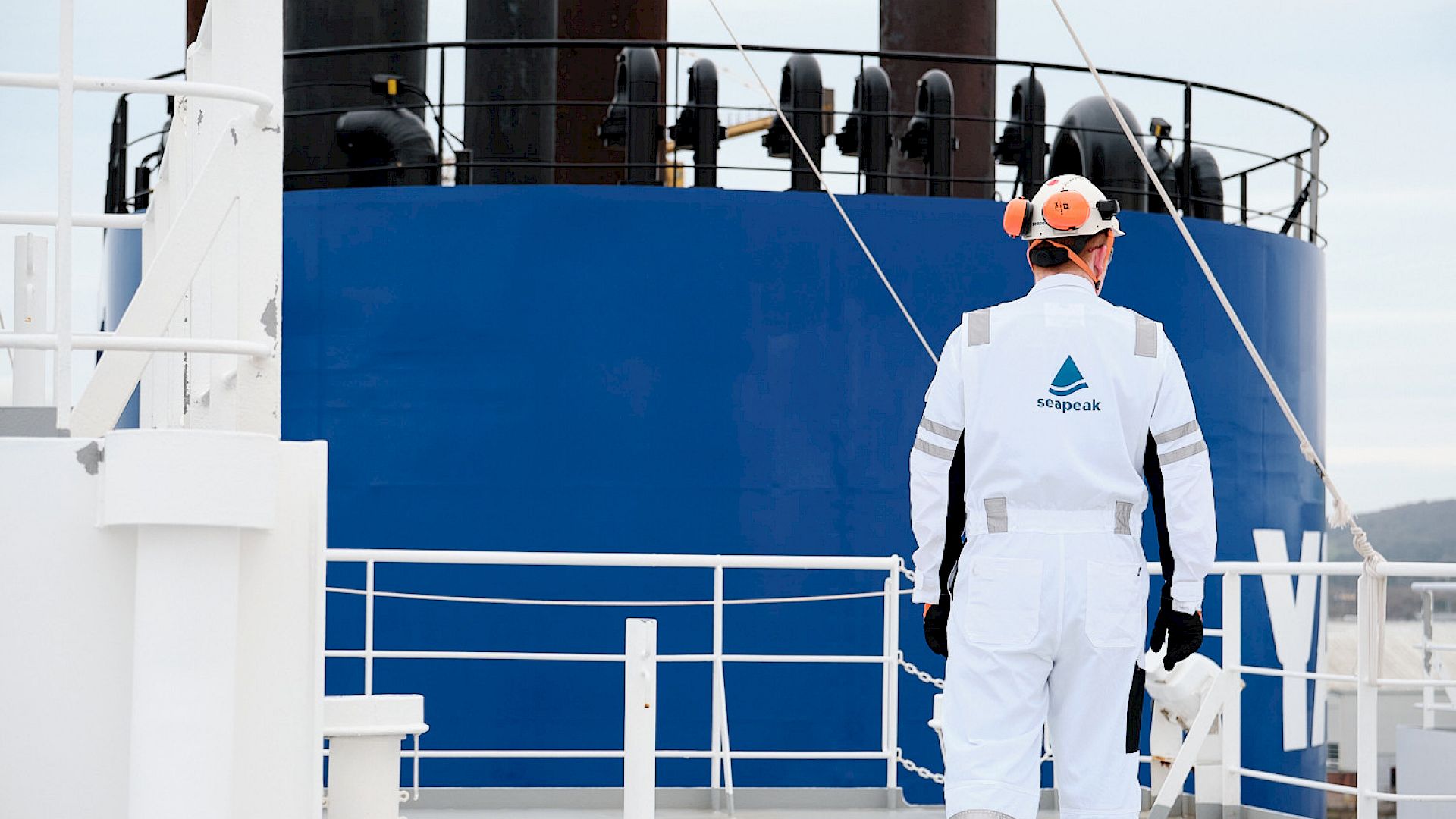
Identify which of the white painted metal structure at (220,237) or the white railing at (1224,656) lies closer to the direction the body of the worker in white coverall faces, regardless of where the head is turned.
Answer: the white railing

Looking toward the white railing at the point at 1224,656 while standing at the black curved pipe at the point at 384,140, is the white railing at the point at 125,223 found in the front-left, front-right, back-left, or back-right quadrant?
front-right

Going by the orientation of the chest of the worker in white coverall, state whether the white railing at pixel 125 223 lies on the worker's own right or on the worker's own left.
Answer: on the worker's own left

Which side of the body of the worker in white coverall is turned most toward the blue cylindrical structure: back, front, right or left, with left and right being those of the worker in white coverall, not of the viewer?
front

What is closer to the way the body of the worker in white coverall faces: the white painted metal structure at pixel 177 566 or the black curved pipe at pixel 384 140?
the black curved pipe

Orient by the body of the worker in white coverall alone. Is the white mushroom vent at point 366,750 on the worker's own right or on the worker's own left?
on the worker's own left

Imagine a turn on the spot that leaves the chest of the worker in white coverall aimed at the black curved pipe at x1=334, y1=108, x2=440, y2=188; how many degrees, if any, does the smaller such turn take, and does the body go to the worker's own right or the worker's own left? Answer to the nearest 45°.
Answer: approximately 45° to the worker's own left

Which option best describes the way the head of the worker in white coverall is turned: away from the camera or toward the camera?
away from the camera

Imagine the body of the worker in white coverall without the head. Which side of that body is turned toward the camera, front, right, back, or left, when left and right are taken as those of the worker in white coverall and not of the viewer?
back

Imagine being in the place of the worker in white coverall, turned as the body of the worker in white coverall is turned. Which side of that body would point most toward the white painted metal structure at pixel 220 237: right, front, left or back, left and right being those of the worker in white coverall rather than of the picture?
left
